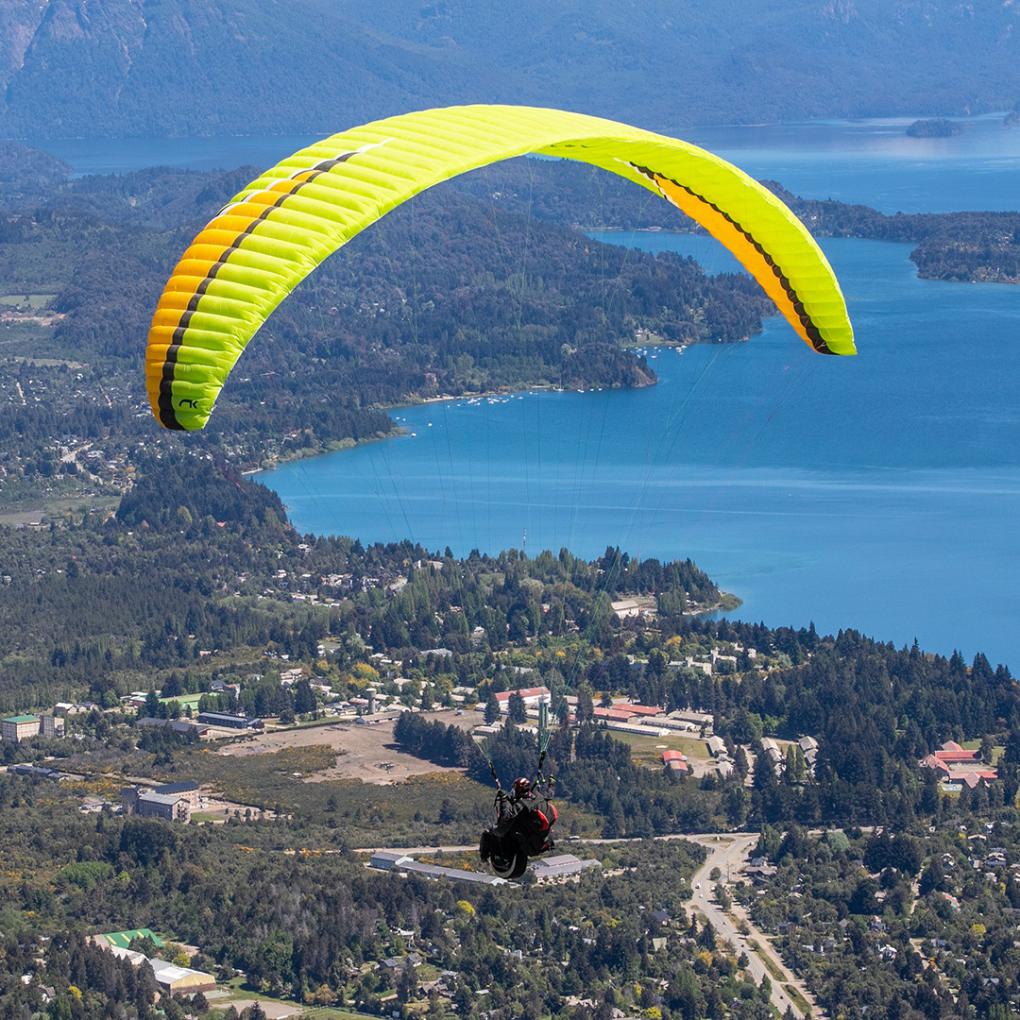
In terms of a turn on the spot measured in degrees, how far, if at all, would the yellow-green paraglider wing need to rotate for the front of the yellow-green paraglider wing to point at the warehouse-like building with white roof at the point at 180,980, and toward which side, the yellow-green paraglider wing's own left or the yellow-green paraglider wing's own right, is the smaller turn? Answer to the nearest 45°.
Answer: approximately 45° to the yellow-green paraglider wing's own right

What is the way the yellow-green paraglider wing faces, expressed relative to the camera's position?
facing away from the viewer and to the left of the viewer

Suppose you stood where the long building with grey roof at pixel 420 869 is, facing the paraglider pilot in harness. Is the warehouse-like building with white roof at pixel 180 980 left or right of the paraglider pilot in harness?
right

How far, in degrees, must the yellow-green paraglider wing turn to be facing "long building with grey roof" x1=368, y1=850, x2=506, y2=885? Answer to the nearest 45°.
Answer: approximately 45° to its right
